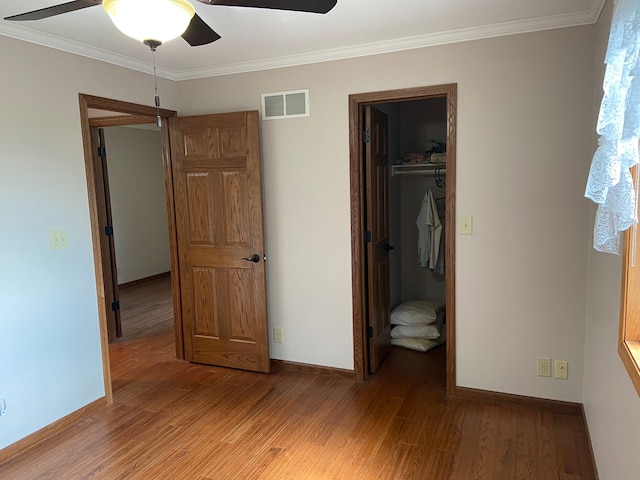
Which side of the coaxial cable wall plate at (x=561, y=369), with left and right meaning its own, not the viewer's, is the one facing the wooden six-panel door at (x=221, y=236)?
right

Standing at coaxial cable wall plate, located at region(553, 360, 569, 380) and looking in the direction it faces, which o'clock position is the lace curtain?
The lace curtain is roughly at 12 o'clock from the coaxial cable wall plate.

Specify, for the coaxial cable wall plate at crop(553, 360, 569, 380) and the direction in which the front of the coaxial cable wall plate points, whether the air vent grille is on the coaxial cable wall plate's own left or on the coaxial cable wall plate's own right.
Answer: on the coaxial cable wall plate's own right

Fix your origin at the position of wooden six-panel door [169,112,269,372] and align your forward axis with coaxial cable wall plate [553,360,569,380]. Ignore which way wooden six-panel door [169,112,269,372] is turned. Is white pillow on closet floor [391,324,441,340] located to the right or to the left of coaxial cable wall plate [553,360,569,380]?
left

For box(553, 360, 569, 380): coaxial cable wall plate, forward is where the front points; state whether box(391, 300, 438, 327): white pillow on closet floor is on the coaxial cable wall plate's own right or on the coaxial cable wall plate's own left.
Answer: on the coaxial cable wall plate's own right

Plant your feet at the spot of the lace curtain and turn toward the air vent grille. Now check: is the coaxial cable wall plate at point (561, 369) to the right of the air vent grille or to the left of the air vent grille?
right

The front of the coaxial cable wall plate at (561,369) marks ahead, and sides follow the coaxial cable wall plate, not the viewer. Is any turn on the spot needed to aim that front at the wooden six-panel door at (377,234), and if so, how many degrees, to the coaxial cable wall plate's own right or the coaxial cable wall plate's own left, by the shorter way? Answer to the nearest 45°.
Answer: approximately 90° to the coaxial cable wall plate's own right

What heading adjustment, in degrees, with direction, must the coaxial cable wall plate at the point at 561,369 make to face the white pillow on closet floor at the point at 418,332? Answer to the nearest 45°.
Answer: approximately 135° to its right

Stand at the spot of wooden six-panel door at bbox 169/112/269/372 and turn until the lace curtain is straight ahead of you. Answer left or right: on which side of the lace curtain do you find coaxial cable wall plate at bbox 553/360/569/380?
left

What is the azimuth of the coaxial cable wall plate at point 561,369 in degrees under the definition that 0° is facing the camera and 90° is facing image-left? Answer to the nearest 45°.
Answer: approximately 0°
